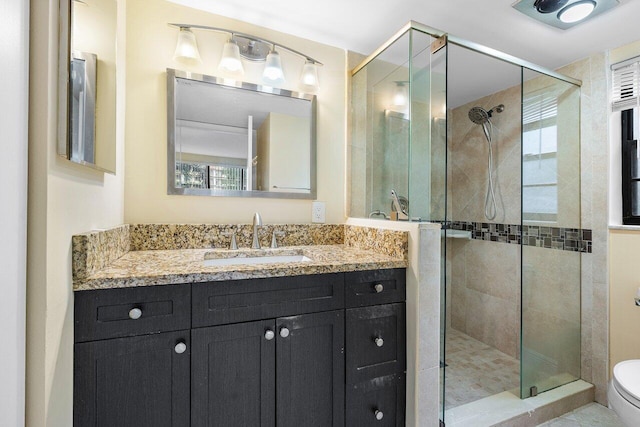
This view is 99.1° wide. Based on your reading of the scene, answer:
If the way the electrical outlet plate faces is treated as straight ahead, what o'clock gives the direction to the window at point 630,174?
The window is roughly at 9 o'clock from the electrical outlet plate.

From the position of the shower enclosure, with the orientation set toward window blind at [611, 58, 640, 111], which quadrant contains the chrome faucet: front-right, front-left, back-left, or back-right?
back-right

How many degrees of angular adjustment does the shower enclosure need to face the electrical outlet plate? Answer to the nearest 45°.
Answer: approximately 90° to its right

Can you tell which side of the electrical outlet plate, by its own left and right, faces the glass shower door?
left

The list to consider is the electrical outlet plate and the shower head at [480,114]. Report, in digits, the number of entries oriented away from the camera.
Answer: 0

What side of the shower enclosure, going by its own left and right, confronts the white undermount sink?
right

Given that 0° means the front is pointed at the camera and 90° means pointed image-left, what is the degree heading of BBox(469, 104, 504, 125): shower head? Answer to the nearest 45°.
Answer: approximately 45°

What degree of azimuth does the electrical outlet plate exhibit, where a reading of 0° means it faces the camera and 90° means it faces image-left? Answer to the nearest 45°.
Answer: approximately 0°

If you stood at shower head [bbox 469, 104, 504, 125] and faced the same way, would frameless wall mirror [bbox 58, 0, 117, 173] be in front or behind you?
in front

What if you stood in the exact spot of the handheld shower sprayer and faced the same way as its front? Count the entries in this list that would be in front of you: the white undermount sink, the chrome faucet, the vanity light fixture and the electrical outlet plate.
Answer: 4

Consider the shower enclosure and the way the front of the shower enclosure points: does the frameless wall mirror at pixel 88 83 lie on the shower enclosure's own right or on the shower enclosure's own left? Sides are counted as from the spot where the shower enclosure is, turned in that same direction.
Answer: on the shower enclosure's own right
